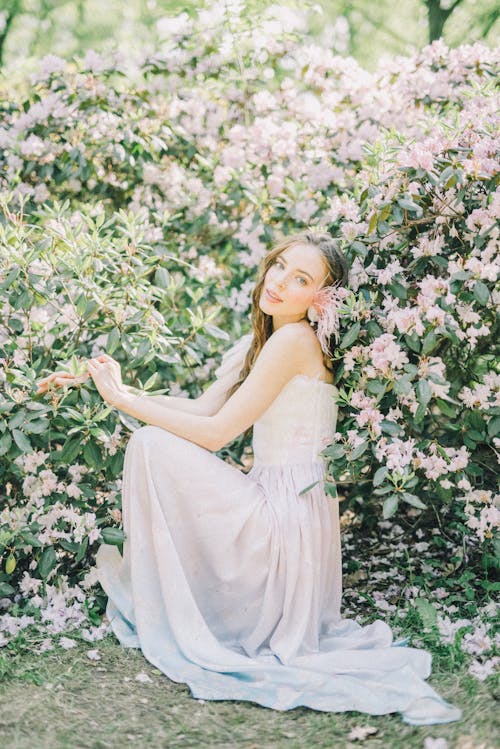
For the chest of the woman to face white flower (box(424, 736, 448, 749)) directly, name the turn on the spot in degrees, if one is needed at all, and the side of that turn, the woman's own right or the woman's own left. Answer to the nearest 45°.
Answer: approximately 135° to the woman's own left

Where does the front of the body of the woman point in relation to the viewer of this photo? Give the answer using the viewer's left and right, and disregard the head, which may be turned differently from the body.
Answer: facing to the left of the viewer

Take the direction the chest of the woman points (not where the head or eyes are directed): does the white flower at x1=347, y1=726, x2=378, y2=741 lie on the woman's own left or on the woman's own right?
on the woman's own left
